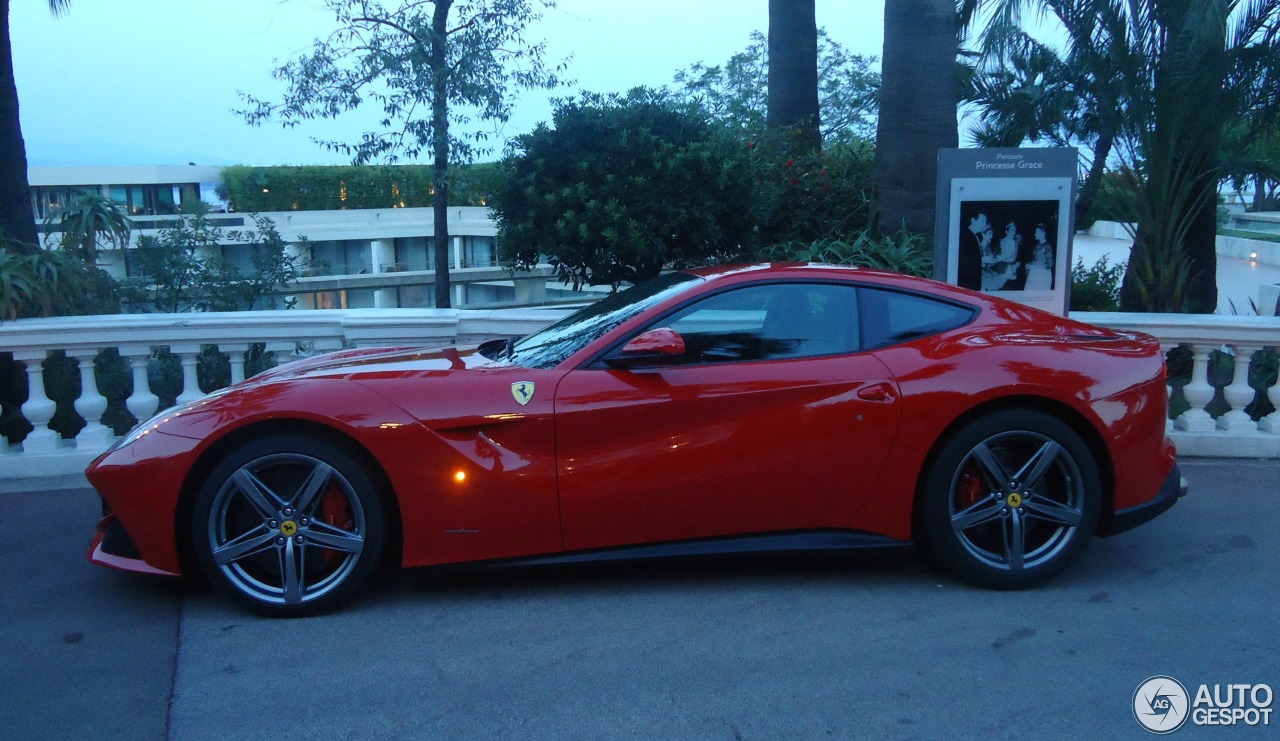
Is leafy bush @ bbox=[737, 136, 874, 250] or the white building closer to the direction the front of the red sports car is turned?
the white building

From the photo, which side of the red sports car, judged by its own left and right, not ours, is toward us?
left

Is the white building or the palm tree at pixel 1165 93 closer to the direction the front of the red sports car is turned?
the white building

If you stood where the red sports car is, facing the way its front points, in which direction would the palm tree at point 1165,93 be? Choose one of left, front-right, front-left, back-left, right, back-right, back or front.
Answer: back-right

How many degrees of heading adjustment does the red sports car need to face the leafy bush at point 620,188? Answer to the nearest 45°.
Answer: approximately 90° to its right

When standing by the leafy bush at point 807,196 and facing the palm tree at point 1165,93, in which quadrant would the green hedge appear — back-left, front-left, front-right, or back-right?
back-left

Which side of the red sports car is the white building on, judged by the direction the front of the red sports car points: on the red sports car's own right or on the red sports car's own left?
on the red sports car's own right

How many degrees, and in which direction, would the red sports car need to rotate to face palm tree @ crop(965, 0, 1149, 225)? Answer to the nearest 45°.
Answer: approximately 135° to its right
